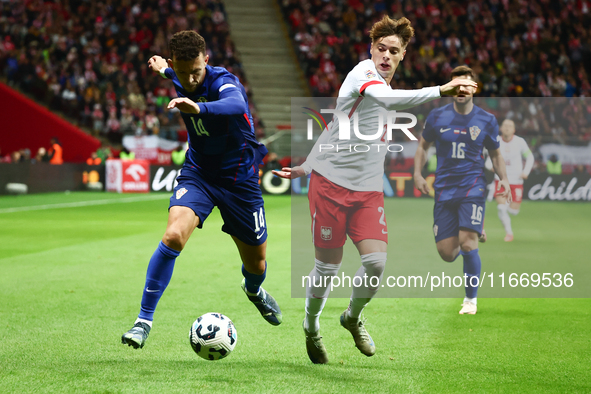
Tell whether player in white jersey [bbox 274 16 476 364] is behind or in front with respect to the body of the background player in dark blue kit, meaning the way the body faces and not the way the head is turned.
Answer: in front

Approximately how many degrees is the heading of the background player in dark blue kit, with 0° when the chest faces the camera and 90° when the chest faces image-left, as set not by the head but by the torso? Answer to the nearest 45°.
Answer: approximately 0°

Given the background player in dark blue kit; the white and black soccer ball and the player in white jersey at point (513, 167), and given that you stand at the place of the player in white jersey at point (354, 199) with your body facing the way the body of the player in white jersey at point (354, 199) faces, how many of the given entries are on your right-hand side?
1

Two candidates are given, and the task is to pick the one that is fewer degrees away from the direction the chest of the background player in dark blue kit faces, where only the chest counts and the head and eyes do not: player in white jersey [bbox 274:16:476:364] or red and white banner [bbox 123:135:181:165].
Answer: the player in white jersey

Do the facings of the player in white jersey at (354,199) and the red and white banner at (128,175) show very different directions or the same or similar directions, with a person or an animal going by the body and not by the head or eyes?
same or similar directions

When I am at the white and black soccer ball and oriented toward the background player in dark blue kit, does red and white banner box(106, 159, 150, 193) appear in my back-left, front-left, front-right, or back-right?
front-left

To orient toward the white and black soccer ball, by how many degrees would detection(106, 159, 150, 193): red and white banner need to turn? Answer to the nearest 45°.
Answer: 0° — it already faces it

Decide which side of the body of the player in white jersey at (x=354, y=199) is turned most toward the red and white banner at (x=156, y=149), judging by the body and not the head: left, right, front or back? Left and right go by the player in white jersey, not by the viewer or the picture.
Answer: back

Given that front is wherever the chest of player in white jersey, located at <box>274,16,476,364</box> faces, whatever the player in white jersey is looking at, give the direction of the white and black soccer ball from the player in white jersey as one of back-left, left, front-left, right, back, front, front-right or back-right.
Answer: right

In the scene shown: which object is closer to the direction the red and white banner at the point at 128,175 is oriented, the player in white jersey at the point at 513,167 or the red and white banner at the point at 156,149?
the player in white jersey

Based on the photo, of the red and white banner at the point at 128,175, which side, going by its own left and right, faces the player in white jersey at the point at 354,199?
front

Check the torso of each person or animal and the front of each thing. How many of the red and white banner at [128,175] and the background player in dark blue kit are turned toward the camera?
2
